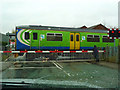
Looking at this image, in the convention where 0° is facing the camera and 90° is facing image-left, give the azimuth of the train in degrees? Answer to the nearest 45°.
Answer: approximately 90°

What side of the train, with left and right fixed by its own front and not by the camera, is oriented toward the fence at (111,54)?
back
